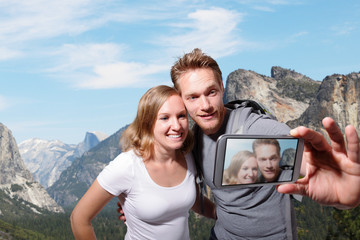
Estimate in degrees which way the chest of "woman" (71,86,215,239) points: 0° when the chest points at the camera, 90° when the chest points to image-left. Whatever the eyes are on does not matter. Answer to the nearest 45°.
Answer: approximately 315°
